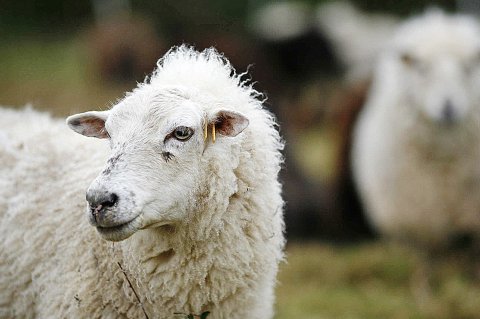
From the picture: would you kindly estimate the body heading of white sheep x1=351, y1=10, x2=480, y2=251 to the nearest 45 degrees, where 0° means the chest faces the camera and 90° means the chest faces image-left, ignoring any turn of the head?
approximately 0°

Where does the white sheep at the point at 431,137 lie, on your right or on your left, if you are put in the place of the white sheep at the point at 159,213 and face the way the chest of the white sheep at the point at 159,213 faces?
on your left

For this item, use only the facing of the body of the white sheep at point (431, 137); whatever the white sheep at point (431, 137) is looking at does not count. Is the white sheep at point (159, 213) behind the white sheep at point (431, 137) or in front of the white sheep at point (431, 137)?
in front

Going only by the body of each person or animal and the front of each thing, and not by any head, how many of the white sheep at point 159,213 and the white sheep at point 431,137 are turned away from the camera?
0
